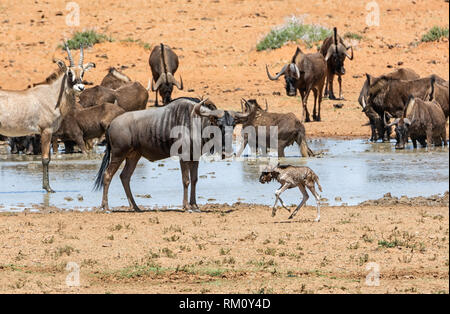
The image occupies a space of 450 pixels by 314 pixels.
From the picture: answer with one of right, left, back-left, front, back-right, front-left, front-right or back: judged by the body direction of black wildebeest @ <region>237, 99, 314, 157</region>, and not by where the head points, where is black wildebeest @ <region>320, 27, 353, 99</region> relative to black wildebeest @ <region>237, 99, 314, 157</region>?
right

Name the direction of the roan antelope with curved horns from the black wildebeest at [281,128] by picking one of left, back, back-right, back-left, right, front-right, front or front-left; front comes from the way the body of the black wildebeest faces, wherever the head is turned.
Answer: front-left

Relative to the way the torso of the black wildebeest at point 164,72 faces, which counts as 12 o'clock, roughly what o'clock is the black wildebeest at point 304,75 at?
The black wildebeest at point 304,75 is roughly at 10 o'clock from the black wildebeest at point 164,72.

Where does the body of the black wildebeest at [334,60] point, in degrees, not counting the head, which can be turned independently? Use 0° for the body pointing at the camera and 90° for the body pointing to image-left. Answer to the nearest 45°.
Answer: approximately 0°

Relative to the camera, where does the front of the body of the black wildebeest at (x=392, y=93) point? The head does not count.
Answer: to the viewer's left

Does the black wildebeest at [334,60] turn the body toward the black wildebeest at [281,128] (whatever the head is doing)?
yes

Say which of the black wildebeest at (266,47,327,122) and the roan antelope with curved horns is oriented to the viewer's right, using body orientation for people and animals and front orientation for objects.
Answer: the roan antelope with curved horns

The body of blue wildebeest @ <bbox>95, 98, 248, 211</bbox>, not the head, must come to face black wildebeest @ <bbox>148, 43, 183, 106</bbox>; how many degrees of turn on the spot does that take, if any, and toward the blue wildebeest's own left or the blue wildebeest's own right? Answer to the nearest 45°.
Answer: approximately 90° to the blue wildebeest's own left

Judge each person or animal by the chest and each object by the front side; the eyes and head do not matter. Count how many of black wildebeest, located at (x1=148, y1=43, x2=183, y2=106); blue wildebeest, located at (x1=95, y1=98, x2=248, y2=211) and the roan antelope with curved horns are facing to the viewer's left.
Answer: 0

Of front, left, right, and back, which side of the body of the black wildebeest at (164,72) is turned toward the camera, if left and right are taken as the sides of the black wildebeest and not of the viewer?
front

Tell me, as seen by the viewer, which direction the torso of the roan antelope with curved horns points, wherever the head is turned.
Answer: to the viewer's right

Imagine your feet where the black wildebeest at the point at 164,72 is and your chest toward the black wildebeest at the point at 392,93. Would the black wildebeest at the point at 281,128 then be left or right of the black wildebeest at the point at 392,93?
right

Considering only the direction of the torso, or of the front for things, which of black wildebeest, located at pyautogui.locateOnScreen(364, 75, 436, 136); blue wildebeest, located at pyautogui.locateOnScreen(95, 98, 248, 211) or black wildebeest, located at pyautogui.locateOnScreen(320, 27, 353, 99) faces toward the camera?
black wildebeest, located at pyautogui.locateOnScreen(320, 27, 353, 99)

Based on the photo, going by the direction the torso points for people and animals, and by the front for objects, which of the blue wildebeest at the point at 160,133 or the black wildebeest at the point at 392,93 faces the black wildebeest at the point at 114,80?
the black wildebeest at the point at 392,93

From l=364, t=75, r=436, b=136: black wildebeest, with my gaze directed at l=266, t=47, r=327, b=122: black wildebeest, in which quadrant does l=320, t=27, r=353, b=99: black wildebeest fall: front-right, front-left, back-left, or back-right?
front-right

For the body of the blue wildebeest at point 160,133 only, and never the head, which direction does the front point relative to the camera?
to the viewer's right

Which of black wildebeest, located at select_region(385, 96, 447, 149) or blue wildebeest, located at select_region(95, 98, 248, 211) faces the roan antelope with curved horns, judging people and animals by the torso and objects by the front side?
the black wildebeest

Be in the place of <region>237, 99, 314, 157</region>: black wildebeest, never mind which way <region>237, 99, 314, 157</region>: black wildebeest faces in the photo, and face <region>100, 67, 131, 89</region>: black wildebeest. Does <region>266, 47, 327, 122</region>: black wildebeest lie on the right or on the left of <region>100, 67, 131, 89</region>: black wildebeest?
right
